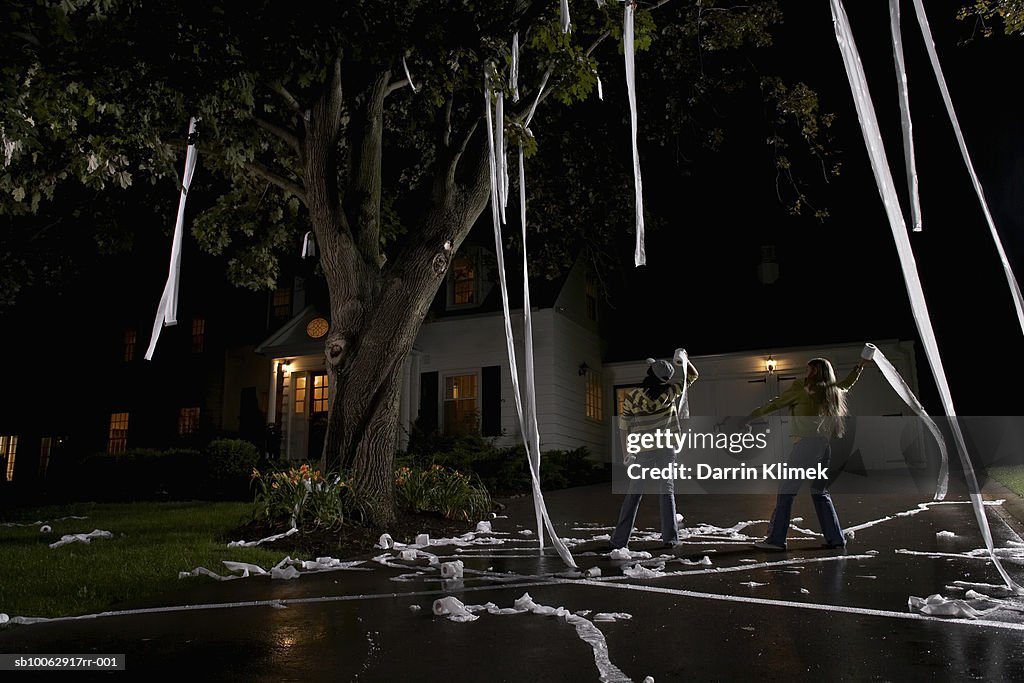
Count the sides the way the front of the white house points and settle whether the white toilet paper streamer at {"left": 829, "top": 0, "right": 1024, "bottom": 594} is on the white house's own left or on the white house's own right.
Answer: on the white house's own left

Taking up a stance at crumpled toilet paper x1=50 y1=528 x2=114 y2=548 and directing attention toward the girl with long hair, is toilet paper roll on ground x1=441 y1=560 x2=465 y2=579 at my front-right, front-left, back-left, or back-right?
front-right

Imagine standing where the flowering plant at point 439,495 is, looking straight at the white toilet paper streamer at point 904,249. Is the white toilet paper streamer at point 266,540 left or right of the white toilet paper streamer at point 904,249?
right

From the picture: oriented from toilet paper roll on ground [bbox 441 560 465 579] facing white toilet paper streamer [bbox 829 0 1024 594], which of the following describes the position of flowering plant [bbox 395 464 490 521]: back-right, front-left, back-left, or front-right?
back-left

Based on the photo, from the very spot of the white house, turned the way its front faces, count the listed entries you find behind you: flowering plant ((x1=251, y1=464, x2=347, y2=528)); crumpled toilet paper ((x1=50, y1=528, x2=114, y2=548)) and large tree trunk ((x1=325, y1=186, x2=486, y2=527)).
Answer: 0

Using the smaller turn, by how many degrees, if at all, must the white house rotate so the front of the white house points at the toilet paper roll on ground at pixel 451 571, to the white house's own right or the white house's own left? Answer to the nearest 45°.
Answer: approximately 45° to the white house's own left

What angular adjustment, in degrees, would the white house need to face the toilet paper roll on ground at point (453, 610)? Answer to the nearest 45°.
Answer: approximately 45° to its left

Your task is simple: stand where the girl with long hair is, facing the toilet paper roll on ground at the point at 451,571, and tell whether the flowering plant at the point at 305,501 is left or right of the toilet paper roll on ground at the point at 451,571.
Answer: right

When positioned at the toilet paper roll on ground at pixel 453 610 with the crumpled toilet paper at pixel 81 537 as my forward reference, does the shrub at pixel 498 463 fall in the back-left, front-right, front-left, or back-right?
front-right

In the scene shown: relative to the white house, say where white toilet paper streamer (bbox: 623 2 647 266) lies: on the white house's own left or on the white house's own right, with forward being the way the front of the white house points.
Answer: on the white house's own left

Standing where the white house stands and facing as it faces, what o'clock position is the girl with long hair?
The girl with long hair is roughly at 10 o'clock from the white house.

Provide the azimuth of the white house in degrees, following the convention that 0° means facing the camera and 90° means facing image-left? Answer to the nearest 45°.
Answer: approximately 45°

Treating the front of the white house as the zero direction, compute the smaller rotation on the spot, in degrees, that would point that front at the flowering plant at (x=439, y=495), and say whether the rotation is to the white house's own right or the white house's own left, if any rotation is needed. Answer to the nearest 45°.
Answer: approximately 45° to the white house's own left

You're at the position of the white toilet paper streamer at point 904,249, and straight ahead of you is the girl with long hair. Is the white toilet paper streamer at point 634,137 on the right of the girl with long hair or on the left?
left
